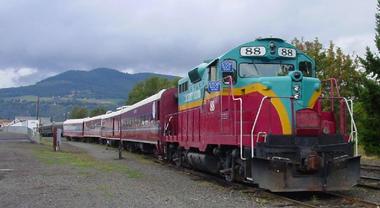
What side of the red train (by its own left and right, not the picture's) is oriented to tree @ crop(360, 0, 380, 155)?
left

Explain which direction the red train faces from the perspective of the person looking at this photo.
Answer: facing the viewer and to the right of the viewer

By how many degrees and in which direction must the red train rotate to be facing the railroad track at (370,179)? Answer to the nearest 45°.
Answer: approximately 90° to its left

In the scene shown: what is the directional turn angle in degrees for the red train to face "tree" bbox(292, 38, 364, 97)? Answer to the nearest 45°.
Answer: approximately 135° to its left
